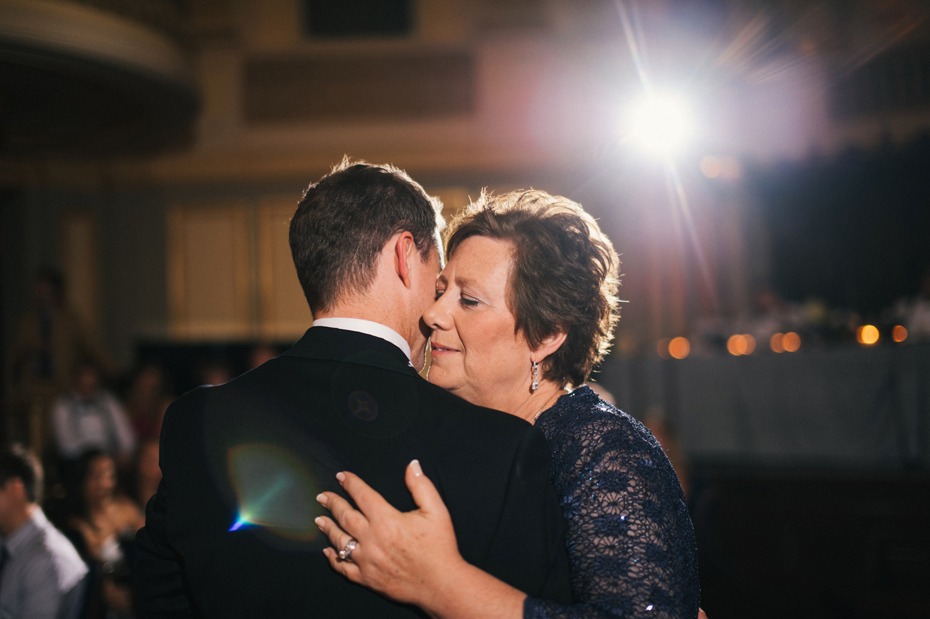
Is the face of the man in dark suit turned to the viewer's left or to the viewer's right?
to the viewer's right

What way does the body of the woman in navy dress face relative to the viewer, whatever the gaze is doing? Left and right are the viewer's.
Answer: facing to the left of the viewer

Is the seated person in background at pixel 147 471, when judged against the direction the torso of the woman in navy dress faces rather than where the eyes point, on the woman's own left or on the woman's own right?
on the woman's own right

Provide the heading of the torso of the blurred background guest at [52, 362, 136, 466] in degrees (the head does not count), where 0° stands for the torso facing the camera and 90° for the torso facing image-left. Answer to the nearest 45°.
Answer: approximately 0°

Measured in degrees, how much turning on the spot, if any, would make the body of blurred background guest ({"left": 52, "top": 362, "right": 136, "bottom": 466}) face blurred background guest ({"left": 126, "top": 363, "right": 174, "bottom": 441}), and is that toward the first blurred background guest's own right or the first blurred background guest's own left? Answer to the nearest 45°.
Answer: approximately 135° to the first blurred background guest's own left

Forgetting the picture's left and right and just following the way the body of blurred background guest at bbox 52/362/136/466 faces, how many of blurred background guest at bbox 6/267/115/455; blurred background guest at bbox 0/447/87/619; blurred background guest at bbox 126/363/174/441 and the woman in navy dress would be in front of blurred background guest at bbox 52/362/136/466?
2

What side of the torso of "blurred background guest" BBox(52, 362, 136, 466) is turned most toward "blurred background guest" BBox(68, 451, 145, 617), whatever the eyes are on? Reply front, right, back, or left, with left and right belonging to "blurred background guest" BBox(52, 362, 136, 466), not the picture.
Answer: front
